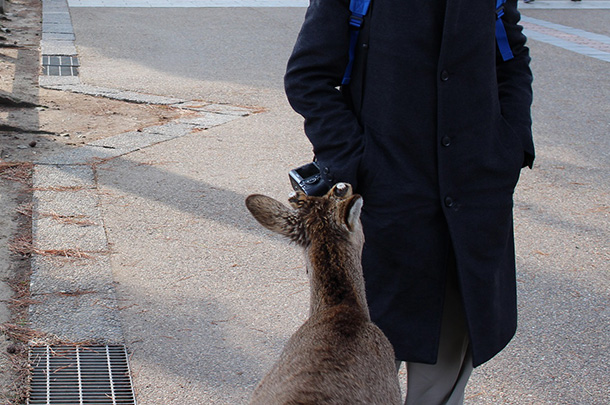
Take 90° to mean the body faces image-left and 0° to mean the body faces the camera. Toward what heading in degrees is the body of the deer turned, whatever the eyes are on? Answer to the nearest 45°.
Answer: approximately 180°

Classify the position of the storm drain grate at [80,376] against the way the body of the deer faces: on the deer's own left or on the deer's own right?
on the deer's own left

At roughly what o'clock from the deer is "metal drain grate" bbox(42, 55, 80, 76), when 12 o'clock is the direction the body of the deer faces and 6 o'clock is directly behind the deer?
The metal drain grate is roughly at 11 o'clock from the deer.
